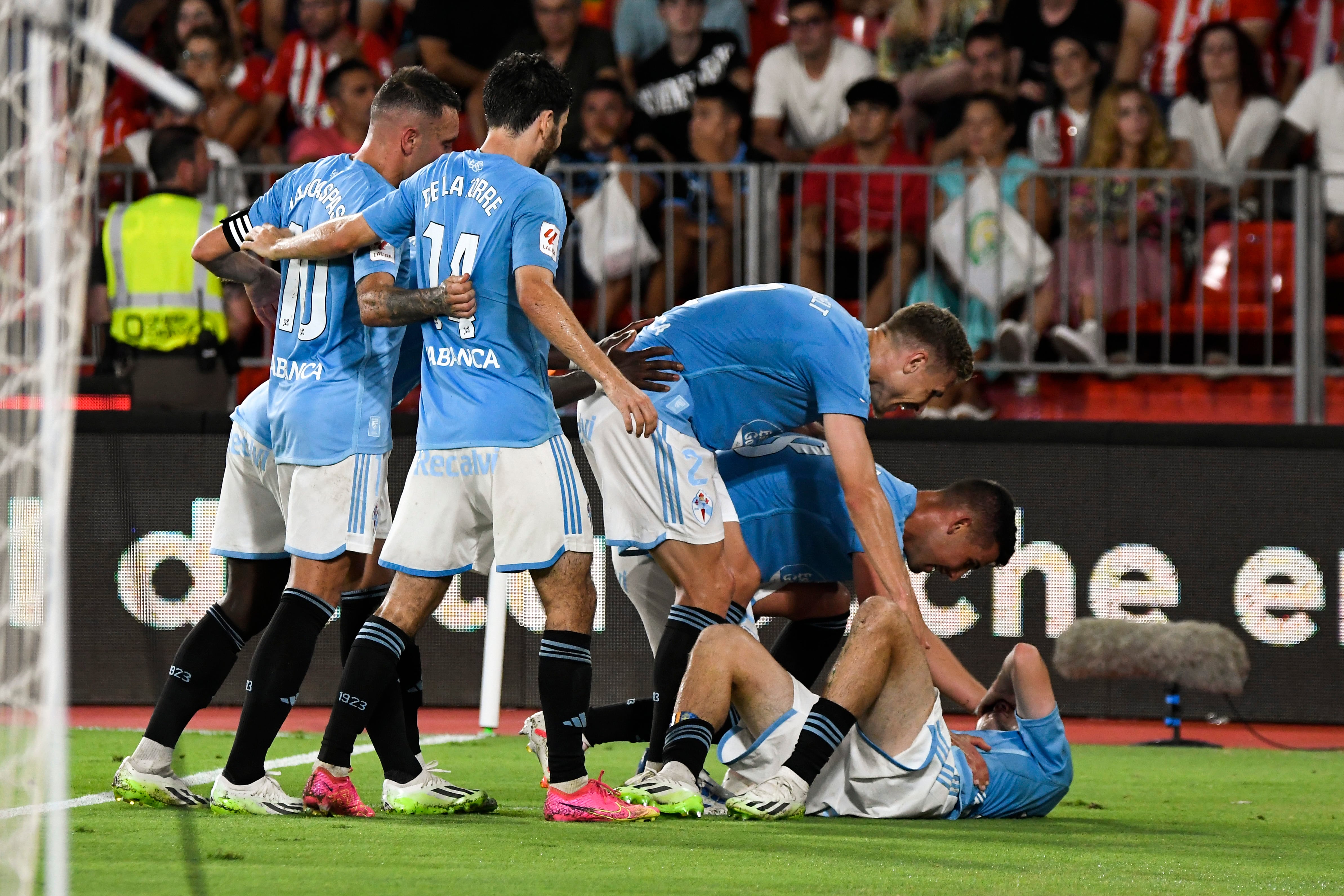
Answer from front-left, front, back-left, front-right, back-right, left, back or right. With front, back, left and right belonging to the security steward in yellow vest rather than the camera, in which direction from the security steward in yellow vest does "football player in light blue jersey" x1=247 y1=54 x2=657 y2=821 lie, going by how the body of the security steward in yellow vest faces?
back

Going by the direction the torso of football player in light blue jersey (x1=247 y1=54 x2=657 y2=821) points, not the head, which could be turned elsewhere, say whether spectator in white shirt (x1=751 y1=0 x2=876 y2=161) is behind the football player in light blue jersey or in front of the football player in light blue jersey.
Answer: in front

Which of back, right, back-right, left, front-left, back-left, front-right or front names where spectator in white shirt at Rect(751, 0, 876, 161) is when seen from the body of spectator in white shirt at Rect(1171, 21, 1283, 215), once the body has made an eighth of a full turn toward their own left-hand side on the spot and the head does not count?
back-right

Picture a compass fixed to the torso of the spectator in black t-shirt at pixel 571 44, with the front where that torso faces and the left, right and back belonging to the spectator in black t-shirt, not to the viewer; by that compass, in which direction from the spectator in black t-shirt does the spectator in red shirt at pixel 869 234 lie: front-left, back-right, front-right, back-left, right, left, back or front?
front-left

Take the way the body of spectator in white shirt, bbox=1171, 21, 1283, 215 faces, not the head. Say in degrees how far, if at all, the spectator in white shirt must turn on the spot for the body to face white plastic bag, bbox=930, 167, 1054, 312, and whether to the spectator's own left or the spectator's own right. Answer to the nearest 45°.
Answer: approximately 45° to the spectator's own right

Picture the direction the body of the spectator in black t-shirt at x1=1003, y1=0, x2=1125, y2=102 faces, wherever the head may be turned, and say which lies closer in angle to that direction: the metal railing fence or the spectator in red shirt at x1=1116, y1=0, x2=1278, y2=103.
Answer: the metal railing fence

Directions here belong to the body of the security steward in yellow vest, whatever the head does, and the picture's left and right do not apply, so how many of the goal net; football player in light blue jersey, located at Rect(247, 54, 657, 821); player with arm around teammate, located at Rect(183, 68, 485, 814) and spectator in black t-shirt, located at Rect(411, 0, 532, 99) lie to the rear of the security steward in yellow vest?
3

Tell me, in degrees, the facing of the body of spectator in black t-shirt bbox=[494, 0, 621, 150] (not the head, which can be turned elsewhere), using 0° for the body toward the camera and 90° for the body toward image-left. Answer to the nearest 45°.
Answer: approximately 0°

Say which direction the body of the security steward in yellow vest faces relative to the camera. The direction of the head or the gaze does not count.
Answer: away from the camera

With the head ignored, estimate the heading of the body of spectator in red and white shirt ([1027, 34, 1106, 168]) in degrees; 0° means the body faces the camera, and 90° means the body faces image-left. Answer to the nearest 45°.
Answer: approximately 0°

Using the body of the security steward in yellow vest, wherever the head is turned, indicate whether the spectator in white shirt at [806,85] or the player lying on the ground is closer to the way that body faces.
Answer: the spectator in white shirt

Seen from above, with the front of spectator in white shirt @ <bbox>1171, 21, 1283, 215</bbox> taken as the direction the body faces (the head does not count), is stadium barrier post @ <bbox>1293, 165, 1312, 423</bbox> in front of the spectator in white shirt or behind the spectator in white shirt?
in front

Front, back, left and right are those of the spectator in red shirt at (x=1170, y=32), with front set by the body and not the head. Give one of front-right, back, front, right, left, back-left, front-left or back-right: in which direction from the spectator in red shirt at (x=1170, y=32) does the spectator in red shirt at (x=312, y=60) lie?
right

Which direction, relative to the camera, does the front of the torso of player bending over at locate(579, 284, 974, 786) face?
to the viewer's right

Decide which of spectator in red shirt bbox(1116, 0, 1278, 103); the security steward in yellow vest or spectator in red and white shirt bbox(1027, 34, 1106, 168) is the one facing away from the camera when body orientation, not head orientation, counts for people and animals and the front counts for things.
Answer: the security steward in yellow vest

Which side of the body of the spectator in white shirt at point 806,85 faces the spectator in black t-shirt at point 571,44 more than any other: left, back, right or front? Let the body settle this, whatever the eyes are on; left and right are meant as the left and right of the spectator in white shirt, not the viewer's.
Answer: right
